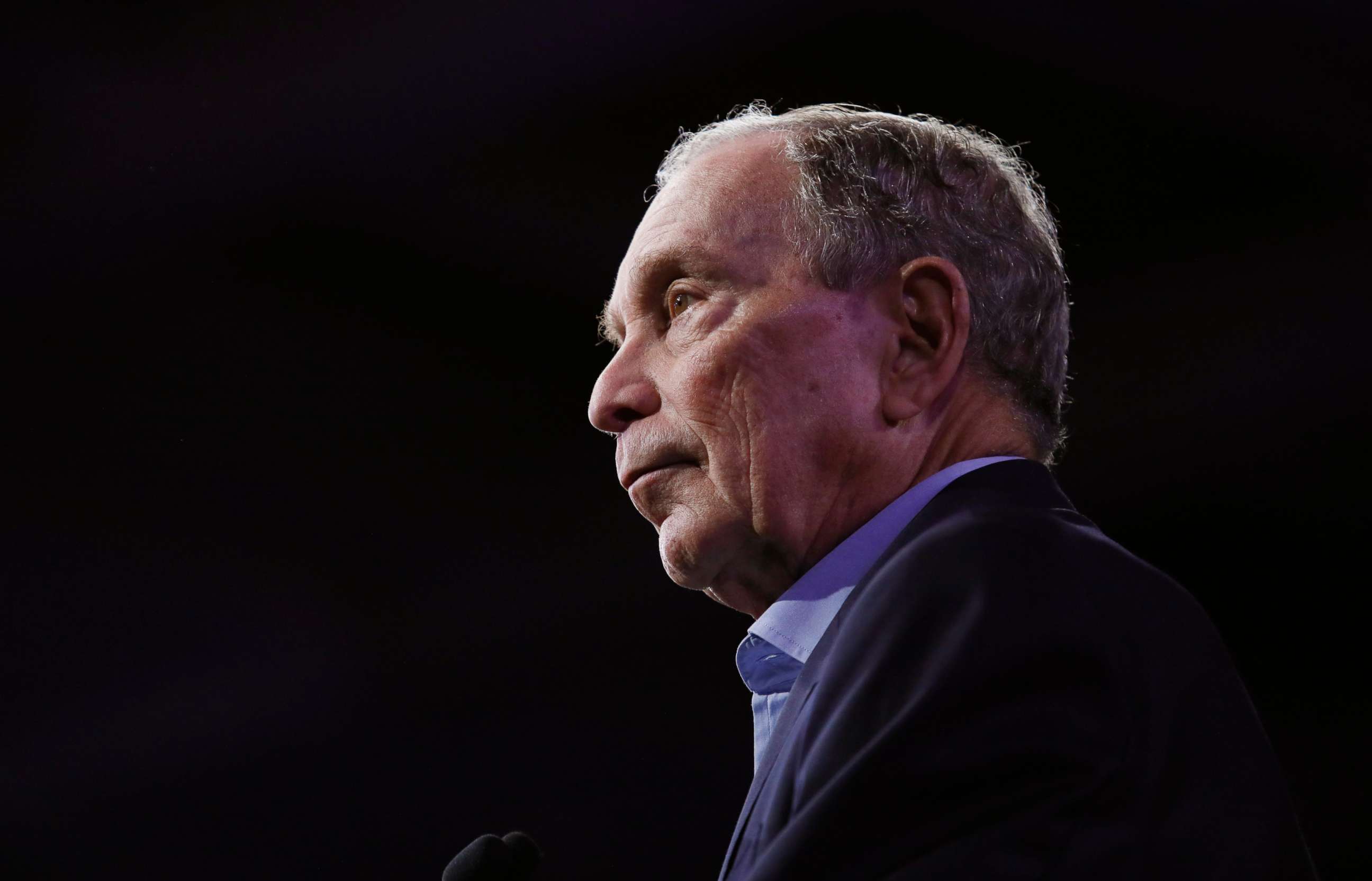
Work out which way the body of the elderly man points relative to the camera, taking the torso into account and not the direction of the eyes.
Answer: to the viewer's left

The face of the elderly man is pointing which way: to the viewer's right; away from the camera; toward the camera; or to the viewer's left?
to the viewer's left
